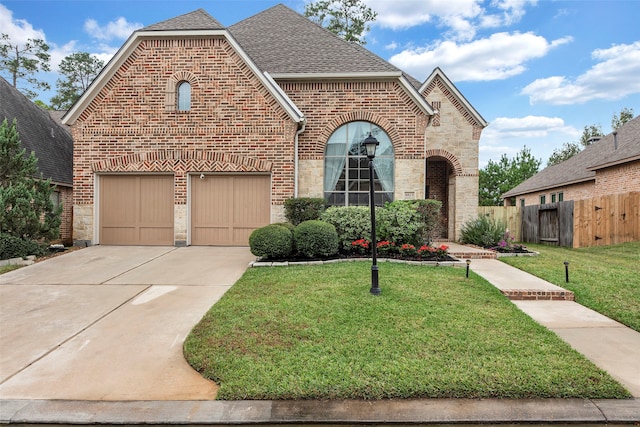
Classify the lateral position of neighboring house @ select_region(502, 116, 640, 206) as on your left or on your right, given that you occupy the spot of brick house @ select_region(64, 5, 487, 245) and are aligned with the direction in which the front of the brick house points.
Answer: on your left

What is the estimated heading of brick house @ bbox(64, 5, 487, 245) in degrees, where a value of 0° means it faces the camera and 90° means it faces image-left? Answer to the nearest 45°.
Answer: approximately 0°

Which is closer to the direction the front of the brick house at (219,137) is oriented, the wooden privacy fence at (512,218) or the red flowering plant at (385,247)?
the red flowering plant

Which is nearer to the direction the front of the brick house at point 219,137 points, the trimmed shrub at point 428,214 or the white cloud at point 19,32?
the trimmed shrub

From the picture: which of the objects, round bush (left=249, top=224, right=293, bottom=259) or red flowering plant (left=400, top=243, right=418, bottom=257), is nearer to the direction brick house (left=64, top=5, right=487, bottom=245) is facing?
the round bush

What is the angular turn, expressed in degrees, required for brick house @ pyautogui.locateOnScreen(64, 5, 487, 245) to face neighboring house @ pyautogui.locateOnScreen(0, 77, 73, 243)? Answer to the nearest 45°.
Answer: approximately 135° to its right

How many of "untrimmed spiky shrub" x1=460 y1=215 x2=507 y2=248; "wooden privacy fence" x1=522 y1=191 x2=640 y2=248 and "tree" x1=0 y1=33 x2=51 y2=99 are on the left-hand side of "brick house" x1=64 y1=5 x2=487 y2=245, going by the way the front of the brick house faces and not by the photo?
2

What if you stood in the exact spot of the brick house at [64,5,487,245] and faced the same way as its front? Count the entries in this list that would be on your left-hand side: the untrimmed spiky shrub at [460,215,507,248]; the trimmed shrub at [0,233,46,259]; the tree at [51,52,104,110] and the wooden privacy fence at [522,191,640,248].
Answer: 2

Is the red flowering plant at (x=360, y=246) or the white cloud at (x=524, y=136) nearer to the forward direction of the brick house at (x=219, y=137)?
the red flowering plant

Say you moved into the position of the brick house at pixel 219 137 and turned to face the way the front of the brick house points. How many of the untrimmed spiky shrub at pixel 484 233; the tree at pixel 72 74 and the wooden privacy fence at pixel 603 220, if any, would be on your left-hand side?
2

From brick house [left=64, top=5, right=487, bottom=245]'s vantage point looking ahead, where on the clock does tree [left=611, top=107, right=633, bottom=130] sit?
The tree is roughly at 8 o'clock from the brick house.

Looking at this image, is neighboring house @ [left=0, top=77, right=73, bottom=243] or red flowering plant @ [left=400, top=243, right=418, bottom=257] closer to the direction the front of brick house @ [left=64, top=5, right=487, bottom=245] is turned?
the red flowering plant

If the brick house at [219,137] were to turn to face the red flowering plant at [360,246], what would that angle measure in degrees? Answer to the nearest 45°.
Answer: approximately 45° to its left

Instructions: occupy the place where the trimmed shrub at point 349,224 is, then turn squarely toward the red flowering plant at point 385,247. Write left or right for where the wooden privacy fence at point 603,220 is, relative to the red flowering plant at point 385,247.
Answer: left

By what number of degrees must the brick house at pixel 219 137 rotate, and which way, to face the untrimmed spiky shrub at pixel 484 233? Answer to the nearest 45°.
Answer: approximately 90° to its left

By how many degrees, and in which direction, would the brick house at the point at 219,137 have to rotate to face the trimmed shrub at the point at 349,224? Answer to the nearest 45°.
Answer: approximately 45° to its left

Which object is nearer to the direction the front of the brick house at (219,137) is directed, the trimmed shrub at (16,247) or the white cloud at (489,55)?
the trimmed shrub
